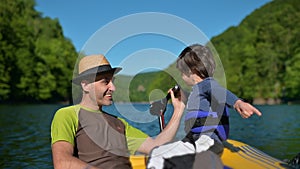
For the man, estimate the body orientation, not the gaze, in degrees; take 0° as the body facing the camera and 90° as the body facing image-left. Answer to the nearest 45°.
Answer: approximately 315°
